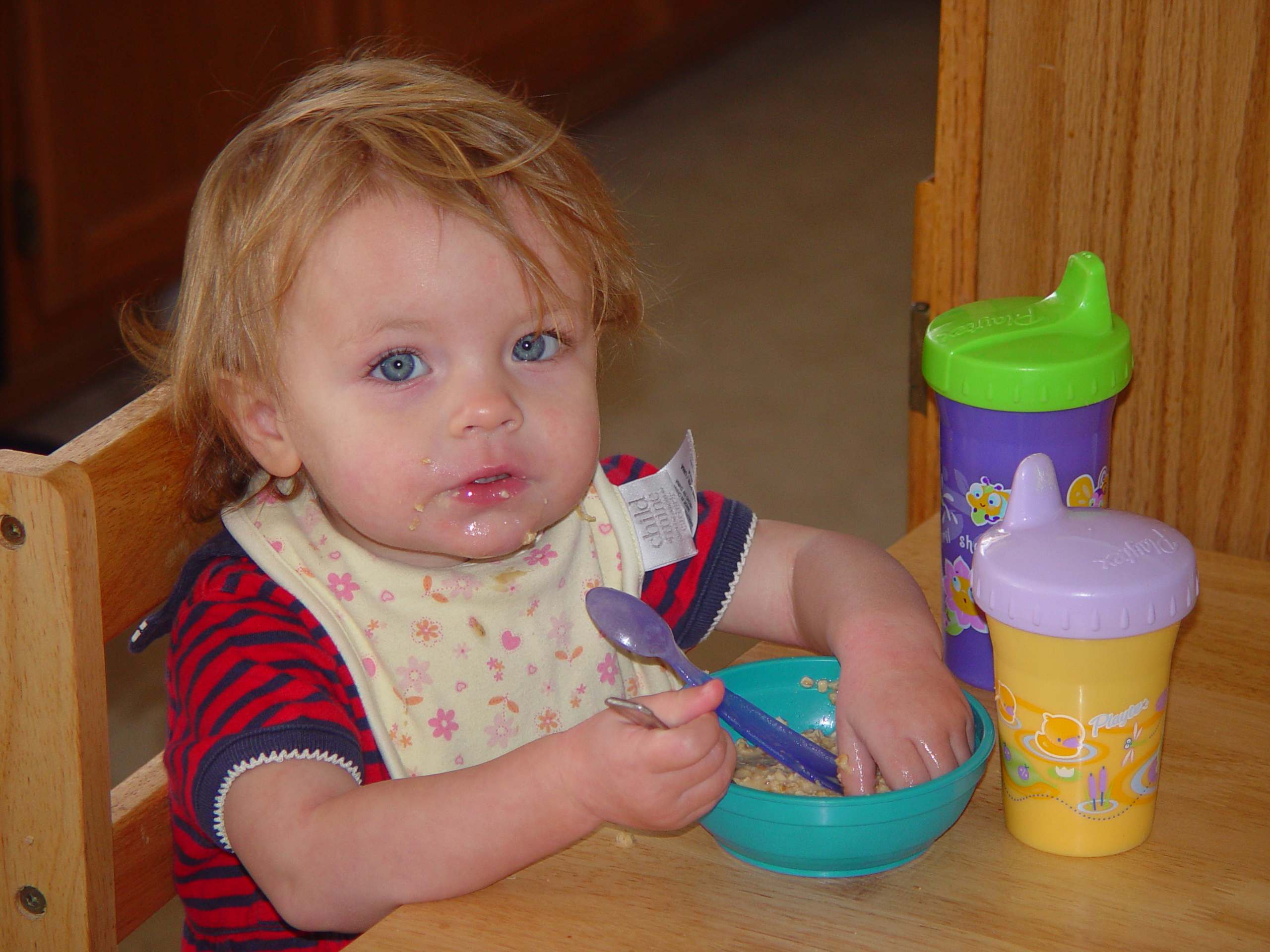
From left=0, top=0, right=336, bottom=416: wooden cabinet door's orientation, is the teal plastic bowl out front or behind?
out front

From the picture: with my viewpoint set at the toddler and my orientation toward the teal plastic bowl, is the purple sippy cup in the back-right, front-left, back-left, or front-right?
front-left

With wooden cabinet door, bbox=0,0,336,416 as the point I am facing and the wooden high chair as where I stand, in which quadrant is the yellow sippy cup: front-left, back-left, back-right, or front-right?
back-right

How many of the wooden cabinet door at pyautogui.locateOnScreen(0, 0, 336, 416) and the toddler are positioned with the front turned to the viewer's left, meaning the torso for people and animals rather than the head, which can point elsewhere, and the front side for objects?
0

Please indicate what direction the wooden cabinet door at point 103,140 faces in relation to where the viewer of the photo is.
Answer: facing the viewer and to the right of the viewer

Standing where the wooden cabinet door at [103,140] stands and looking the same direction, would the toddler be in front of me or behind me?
in front

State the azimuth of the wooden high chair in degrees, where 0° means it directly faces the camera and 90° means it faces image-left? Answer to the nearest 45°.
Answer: approximately 315°
